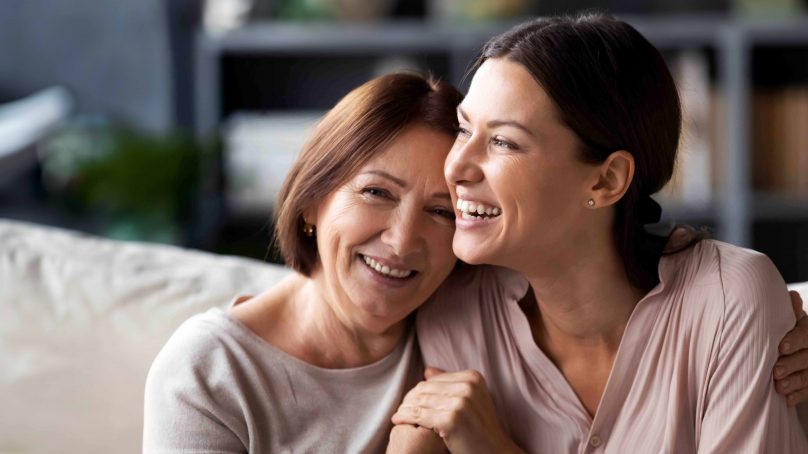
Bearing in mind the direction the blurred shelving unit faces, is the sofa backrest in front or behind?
in front

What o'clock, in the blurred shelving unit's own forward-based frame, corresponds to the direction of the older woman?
The older woman is roughly at 12 o'clock from the blurred shelving unit.

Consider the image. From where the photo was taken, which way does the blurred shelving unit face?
toward the camera
